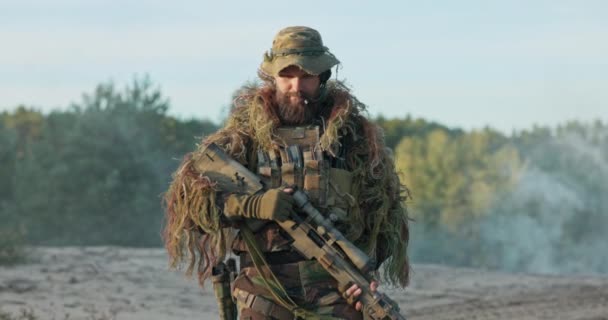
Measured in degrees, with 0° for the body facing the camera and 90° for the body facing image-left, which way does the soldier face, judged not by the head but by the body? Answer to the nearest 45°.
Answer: approximately 0°
